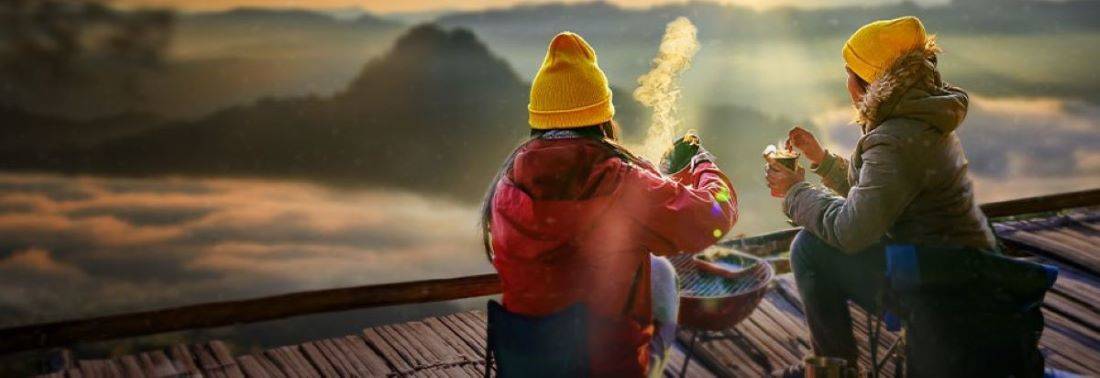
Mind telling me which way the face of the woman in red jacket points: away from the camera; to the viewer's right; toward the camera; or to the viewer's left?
away from the camera

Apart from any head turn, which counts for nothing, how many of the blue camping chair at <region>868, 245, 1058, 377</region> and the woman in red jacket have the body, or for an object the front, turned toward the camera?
0

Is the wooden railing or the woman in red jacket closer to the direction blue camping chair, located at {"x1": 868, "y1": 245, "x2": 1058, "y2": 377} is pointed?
the wooden railing

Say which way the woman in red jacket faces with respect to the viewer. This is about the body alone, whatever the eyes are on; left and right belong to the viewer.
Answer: facing away from the viewer and to the right of the viewer

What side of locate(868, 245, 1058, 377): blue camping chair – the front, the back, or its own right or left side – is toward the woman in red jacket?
left

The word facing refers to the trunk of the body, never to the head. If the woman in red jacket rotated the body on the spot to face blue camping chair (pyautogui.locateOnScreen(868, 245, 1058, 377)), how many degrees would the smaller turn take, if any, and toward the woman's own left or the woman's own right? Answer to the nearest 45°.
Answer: approximately 45° to the woman's own right

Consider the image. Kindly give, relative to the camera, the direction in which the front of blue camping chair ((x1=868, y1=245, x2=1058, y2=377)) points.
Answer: facing away from the viewer and to the left of the viewer
